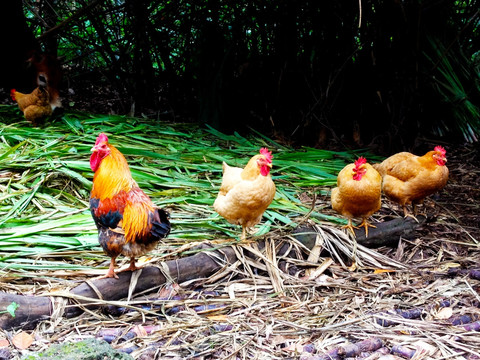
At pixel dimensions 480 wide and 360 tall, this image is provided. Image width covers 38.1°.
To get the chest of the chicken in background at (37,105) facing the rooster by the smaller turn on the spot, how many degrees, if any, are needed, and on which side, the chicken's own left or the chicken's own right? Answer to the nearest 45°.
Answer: approximately 90° to the chicken's own left

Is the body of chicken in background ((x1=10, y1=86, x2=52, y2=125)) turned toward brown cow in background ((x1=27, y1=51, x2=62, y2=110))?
no

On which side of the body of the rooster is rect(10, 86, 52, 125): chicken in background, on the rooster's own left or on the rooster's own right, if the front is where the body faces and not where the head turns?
on the rooster's own right

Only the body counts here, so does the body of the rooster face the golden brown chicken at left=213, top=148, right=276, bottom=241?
no

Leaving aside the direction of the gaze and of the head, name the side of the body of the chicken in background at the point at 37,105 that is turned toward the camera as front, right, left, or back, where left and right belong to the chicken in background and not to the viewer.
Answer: left

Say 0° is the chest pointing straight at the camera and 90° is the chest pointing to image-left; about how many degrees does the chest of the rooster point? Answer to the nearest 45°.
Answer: approximately 45°

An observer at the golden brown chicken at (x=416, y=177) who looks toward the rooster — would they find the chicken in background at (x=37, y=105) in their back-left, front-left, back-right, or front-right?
front-right
